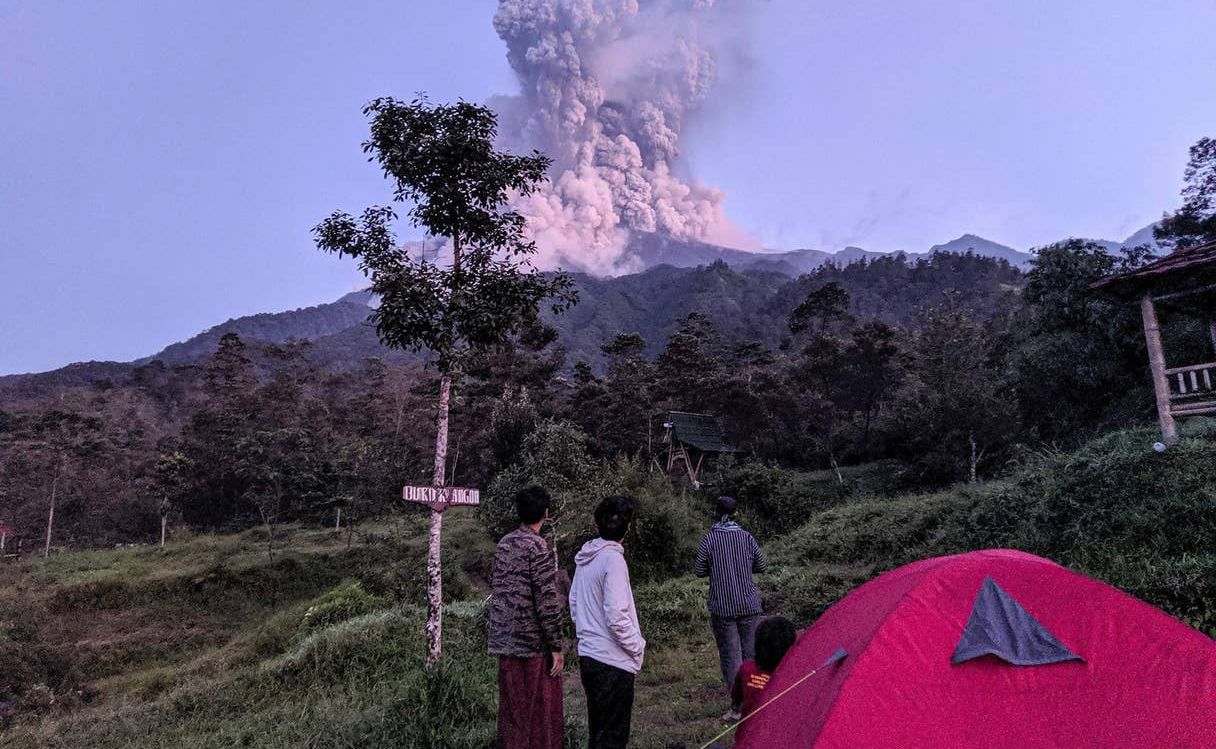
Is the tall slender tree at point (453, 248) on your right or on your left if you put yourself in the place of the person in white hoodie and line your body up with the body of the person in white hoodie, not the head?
on your left

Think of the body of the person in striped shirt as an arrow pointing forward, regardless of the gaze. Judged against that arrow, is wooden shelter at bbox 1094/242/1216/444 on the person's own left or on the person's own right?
on the person's own right

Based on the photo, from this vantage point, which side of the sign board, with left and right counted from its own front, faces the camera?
front

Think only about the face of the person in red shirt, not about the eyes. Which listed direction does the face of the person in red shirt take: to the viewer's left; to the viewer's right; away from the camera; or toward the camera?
away from the camera

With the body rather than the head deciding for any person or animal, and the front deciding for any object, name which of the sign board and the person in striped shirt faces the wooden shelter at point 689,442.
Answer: the person in striped shirt

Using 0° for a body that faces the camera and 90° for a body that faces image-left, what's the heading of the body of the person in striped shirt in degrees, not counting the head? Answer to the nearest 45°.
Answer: approximately 180°

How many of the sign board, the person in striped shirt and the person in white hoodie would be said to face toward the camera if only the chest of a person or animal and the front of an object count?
1

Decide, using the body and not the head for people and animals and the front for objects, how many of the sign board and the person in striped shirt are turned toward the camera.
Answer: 1

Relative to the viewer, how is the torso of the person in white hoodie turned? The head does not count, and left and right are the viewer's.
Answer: facing away from the viewer and to the right of the viewer

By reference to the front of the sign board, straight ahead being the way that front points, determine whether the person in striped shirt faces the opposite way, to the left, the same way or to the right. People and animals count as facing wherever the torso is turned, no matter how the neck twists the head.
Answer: the opposite way

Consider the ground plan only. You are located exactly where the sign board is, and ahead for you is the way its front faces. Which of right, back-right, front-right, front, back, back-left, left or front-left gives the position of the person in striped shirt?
front-left

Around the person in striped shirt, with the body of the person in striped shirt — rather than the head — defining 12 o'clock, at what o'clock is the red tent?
The red tent is roughly at 5 o'clock from the person in striped shirt.

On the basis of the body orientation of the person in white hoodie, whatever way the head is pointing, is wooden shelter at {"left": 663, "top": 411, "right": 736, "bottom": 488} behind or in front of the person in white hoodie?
in front
